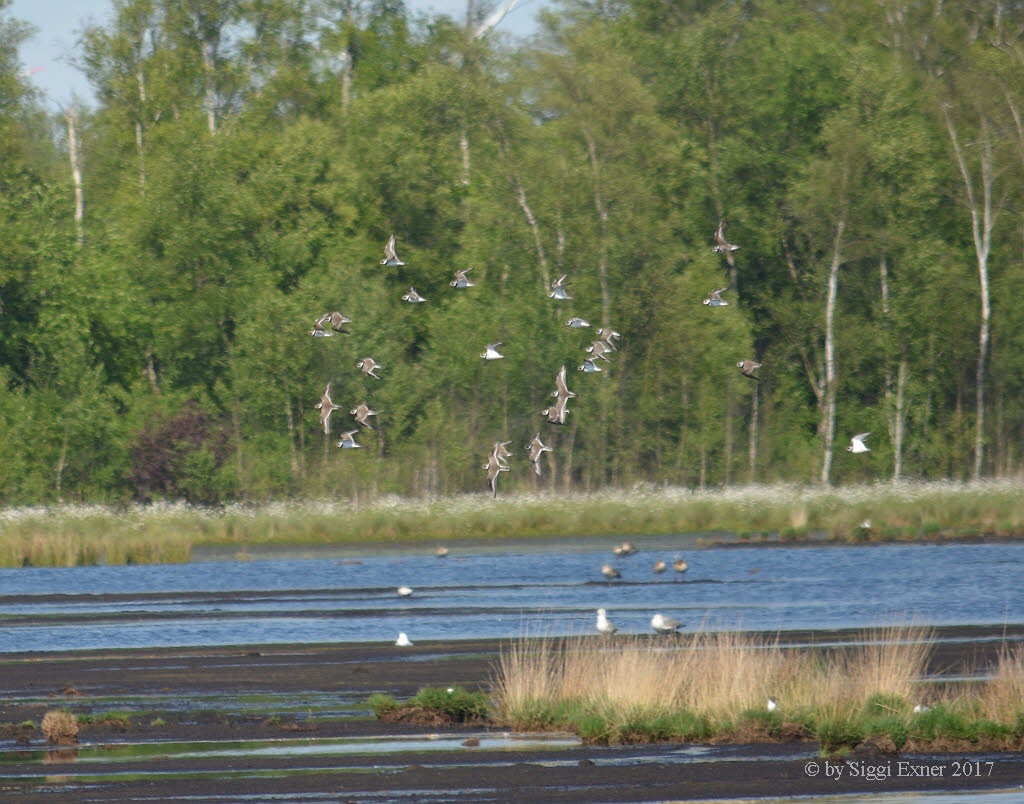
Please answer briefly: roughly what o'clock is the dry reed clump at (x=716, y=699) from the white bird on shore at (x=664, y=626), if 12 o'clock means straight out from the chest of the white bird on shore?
The dry reed clump is roughly at 9 o'clock from the white bird on shore.

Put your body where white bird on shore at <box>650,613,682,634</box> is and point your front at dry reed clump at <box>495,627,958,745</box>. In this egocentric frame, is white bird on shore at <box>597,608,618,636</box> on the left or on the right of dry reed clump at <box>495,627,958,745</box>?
right

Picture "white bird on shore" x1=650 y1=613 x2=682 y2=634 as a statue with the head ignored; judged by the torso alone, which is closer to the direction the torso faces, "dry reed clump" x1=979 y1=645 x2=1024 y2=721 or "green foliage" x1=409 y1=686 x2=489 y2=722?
the green foliage

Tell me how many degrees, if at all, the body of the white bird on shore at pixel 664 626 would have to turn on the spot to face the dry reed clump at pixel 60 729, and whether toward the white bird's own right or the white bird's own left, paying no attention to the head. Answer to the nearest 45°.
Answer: approximately 45° to the white bird's own left

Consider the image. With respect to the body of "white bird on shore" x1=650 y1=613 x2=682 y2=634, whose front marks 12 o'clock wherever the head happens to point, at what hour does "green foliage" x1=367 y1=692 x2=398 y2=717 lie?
The green foliage is roughly at 10 o'clock from the white bird on shore.

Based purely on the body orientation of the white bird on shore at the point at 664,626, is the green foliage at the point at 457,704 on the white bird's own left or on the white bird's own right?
on the white bird's own left

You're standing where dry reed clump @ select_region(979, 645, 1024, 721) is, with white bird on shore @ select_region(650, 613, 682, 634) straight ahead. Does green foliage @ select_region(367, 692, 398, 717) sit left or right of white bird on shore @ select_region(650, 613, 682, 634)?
left

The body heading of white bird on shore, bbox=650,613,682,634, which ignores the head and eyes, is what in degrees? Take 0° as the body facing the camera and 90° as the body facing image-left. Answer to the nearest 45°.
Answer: approximately 90°

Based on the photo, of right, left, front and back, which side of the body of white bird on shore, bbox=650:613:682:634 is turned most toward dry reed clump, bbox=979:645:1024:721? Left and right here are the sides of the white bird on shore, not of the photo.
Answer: left
